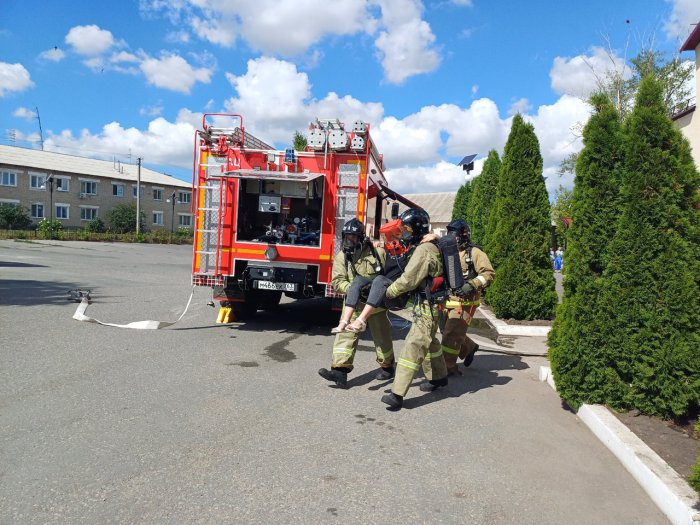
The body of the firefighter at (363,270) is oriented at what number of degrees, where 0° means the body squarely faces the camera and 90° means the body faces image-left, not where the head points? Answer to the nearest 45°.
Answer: approximately 45°

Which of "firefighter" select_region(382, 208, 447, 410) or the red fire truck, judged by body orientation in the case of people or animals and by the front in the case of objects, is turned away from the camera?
the red fire truck

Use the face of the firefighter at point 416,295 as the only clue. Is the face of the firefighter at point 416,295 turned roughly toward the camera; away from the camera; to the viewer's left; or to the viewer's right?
to the viewer's left

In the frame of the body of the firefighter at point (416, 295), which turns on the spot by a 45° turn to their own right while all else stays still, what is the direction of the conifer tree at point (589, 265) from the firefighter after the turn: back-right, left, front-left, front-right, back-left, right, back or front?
back-right

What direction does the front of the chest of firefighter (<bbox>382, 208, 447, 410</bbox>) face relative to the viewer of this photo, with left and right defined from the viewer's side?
facing to the left of the viewer

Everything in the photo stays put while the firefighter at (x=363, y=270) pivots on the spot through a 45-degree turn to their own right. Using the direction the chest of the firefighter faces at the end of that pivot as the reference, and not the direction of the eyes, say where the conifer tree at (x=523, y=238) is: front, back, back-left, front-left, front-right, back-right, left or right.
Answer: back-right

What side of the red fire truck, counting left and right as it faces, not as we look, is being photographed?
back

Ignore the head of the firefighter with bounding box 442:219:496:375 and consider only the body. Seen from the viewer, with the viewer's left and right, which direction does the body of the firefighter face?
facing to the left of the viewer
